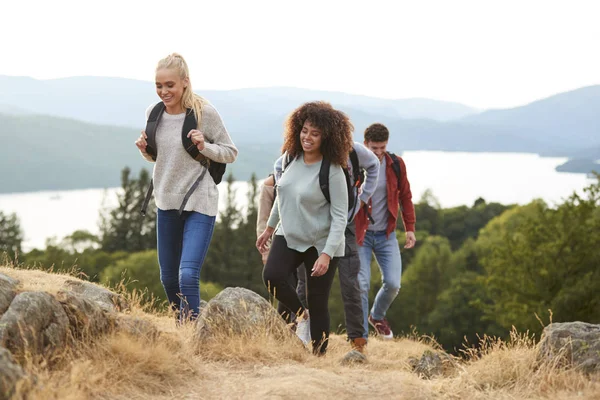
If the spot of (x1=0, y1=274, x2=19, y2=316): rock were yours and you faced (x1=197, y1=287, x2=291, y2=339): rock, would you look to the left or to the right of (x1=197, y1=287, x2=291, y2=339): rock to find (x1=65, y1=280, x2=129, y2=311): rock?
left

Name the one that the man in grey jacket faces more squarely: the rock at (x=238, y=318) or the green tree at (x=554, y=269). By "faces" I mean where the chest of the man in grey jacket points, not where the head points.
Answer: the rock

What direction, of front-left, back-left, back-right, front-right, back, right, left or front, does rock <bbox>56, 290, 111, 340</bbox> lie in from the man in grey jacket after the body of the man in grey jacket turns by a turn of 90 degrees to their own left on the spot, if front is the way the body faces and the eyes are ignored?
back-right

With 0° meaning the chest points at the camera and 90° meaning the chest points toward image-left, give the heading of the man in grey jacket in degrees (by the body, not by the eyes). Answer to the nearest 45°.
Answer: approximately 0°

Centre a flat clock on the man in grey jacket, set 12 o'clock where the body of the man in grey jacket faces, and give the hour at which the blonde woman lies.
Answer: The blonde woman is roughly at 2 o'clock from the man in grey jacket.

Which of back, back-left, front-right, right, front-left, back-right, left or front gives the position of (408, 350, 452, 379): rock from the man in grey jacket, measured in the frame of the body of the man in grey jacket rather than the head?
front-left

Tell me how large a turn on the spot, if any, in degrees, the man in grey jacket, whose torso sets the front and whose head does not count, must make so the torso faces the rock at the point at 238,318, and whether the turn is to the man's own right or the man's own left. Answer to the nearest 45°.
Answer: approximately 45° to the man's own right

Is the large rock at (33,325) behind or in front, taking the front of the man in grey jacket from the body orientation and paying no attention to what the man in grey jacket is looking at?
in front

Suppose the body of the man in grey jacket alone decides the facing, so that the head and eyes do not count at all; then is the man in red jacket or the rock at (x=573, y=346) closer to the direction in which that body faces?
the rock

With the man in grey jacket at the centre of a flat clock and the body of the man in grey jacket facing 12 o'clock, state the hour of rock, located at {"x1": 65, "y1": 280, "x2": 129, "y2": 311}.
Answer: The rock is roughly at 3 o'clock from the man in grey jacket.

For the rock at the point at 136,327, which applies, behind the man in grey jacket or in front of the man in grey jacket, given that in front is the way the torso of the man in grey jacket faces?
in front

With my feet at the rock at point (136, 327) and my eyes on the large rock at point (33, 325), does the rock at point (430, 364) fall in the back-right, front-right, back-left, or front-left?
back-left
